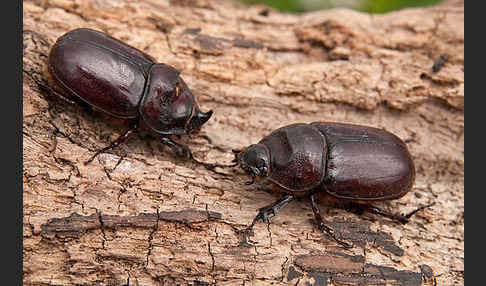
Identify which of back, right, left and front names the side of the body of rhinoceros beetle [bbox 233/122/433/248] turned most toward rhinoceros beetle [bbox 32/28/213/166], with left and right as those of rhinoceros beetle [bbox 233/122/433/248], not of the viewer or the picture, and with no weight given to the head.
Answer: front

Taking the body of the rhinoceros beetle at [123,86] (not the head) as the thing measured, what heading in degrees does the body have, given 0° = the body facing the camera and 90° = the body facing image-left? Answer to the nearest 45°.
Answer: approximately 315°

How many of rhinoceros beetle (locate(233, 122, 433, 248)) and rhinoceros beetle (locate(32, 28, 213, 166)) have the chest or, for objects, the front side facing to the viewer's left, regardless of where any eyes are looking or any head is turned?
1

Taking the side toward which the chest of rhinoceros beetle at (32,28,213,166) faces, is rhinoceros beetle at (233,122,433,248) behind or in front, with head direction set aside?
in front

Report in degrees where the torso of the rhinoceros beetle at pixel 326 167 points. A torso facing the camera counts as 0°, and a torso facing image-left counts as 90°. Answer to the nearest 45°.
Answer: approximately 90°
